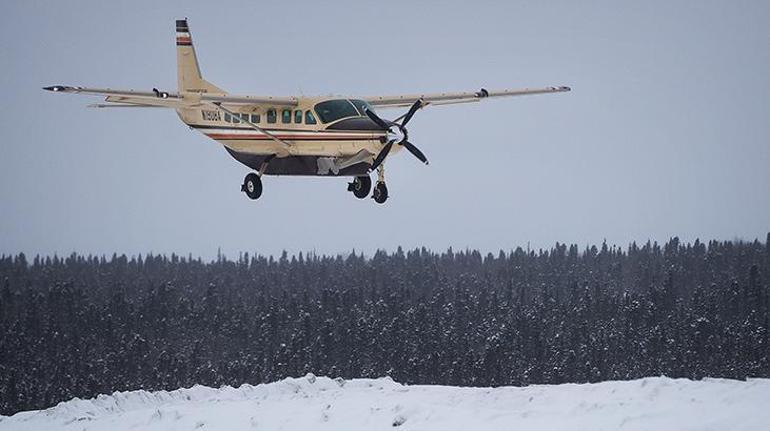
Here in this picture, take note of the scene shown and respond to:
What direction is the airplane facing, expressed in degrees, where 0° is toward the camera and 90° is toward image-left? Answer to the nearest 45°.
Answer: approximately 315°
